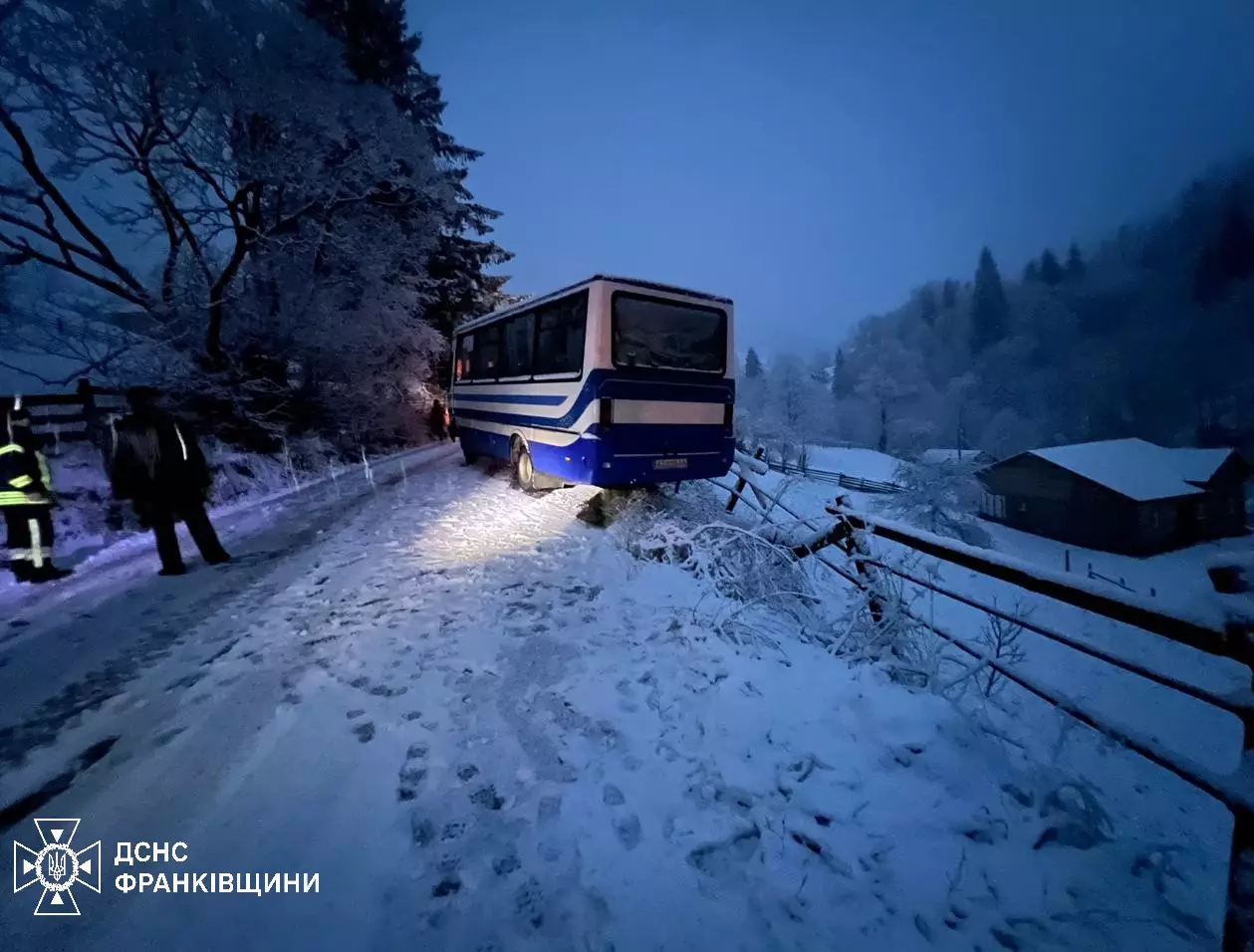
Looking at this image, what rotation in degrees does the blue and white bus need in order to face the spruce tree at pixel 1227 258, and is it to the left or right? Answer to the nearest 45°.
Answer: approximately 90° to its right

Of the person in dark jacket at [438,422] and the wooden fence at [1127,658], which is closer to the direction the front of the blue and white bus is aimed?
the person in dark jacket

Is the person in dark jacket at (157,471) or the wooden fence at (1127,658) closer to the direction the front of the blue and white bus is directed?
the person in dark jacket

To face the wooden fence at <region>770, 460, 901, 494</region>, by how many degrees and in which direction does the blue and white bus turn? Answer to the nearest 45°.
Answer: approximately 90° to its right

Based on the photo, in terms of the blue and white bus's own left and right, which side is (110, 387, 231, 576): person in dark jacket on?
on its left

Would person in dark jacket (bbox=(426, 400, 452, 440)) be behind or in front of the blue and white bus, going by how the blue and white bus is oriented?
in front

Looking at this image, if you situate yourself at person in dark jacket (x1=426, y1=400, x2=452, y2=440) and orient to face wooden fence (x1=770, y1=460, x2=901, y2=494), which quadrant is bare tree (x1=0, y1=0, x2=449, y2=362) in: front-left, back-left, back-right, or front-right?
back-right

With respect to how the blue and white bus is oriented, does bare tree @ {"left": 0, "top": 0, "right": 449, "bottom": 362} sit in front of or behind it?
in front

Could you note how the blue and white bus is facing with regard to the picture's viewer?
facing away from the viewer and to the left of the viewer

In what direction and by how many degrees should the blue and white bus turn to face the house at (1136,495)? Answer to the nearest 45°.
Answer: approximately 90° to its right
